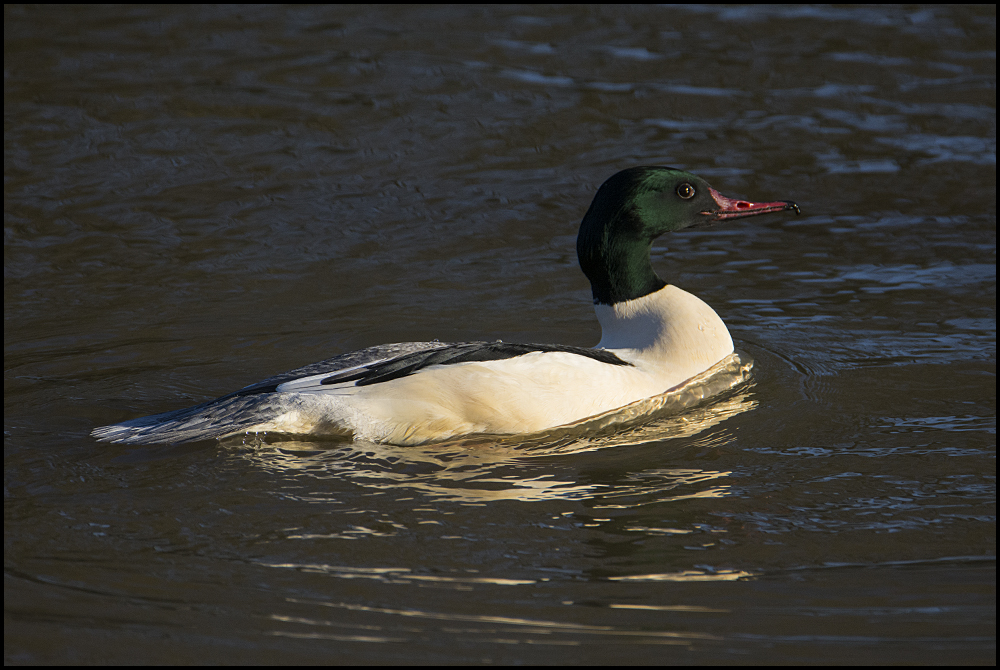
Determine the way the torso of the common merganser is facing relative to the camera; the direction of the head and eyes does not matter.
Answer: to the viewer's right
